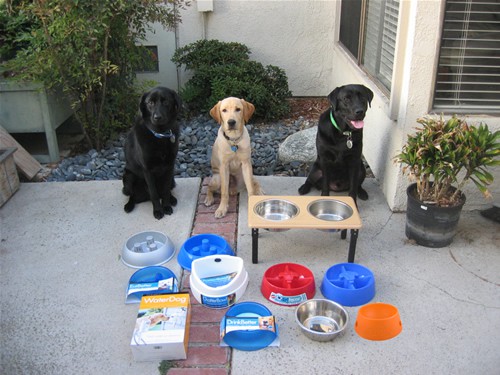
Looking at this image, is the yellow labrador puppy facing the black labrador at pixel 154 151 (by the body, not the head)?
no

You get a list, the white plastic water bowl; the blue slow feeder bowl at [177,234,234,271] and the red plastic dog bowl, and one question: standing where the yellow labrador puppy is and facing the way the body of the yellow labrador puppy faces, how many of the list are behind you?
0

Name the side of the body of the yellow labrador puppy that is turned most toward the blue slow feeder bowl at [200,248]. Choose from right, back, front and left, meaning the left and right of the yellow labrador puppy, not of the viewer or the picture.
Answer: front

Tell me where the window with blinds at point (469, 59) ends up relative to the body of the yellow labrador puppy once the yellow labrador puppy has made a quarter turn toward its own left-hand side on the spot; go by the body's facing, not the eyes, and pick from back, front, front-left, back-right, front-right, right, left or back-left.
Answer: front

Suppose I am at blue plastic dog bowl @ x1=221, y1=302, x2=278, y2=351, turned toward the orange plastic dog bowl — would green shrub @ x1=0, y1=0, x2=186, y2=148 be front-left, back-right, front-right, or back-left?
back-left

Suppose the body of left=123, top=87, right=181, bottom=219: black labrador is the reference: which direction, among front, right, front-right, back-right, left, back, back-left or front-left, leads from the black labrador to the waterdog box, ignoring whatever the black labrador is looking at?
front-right

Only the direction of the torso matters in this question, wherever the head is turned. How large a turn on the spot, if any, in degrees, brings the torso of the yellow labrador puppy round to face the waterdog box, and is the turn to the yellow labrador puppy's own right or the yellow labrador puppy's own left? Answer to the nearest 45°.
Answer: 0° — it already faces it

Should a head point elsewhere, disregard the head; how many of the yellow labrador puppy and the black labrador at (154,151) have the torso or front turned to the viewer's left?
0

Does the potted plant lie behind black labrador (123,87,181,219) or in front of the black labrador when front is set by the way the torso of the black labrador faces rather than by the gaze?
in front

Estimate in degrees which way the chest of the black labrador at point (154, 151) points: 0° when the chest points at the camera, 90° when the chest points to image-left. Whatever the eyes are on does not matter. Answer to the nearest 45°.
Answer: approximately 315°

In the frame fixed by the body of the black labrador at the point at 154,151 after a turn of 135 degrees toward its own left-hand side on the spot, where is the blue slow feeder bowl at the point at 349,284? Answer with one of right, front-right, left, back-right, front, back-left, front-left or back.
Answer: back-right

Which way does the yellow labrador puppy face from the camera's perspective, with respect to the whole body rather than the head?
toward the camera

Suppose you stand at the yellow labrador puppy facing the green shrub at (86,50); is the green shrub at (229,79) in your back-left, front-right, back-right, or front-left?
front-right

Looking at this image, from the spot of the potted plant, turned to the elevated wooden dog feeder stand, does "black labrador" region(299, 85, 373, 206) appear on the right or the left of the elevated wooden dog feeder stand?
right

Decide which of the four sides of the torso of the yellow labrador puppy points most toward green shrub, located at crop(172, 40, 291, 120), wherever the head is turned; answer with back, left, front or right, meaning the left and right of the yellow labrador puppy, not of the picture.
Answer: back

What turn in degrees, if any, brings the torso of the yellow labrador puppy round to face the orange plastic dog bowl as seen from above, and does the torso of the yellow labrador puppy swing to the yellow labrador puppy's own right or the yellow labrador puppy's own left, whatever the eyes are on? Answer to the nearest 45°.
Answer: approximately 45° to the yellow labrador puppy's own left

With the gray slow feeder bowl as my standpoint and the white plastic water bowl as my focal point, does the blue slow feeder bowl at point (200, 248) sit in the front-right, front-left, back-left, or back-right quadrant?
front-left
